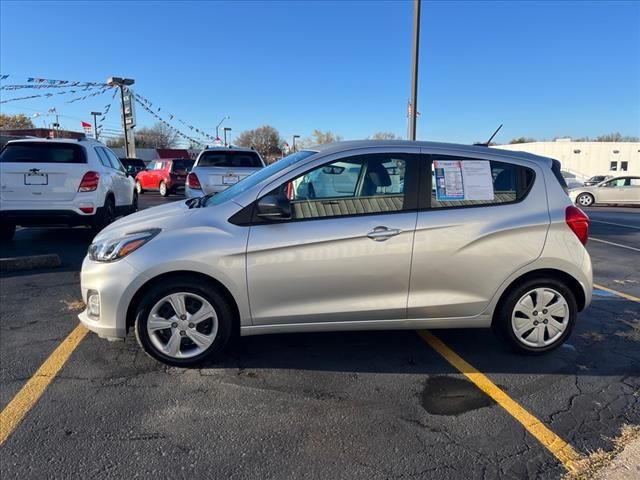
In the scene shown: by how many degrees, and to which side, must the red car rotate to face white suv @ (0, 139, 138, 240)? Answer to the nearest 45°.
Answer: approximately 135° to its left

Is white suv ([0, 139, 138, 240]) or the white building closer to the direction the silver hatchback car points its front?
the white suv

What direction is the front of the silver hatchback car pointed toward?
to the viewer's left

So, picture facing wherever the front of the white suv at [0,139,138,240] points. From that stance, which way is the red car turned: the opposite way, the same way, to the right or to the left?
to the left

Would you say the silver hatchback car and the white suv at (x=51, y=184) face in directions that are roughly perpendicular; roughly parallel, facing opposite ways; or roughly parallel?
roughly perpendicular

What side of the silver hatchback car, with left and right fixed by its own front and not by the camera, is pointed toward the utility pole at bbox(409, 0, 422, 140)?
right

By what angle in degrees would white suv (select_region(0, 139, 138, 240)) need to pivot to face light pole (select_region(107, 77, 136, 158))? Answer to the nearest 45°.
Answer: approximately 45° to its left

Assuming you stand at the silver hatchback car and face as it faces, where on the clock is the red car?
The red car is roughly at 2 o'clock from the silver hatchback car.

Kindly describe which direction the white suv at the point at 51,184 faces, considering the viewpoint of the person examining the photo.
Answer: facing away from the viewer and to the right of the viewer

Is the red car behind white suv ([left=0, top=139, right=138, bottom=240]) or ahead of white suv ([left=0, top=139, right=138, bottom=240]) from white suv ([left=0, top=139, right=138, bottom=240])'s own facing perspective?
ahead

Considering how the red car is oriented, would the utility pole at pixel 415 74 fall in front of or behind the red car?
behind

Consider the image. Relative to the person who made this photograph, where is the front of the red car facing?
facing away from the viewer and to the left of the viewer

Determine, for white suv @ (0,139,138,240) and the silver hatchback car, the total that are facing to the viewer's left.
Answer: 1

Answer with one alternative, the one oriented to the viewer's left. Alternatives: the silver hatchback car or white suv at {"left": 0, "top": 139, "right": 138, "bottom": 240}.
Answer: the silver hatchback car

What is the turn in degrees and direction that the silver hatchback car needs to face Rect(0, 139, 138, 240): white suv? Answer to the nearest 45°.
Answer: approximately 45° to its right

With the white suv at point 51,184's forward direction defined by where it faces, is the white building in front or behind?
in front
